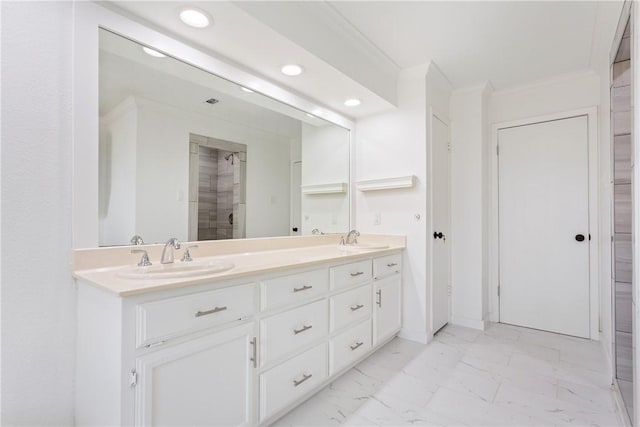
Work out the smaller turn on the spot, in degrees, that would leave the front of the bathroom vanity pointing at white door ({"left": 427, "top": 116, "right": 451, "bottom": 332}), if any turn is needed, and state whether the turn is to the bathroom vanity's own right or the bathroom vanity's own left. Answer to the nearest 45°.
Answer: approximately 90° to the bathroom vanity's own left

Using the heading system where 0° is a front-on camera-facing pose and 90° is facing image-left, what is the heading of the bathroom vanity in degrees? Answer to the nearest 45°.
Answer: approximately 315°

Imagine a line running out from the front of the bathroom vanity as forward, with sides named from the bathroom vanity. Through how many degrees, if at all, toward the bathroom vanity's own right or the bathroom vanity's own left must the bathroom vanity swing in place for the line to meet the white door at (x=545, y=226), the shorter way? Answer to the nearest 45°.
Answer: approximately 45° to the bathroom vanity's own left
